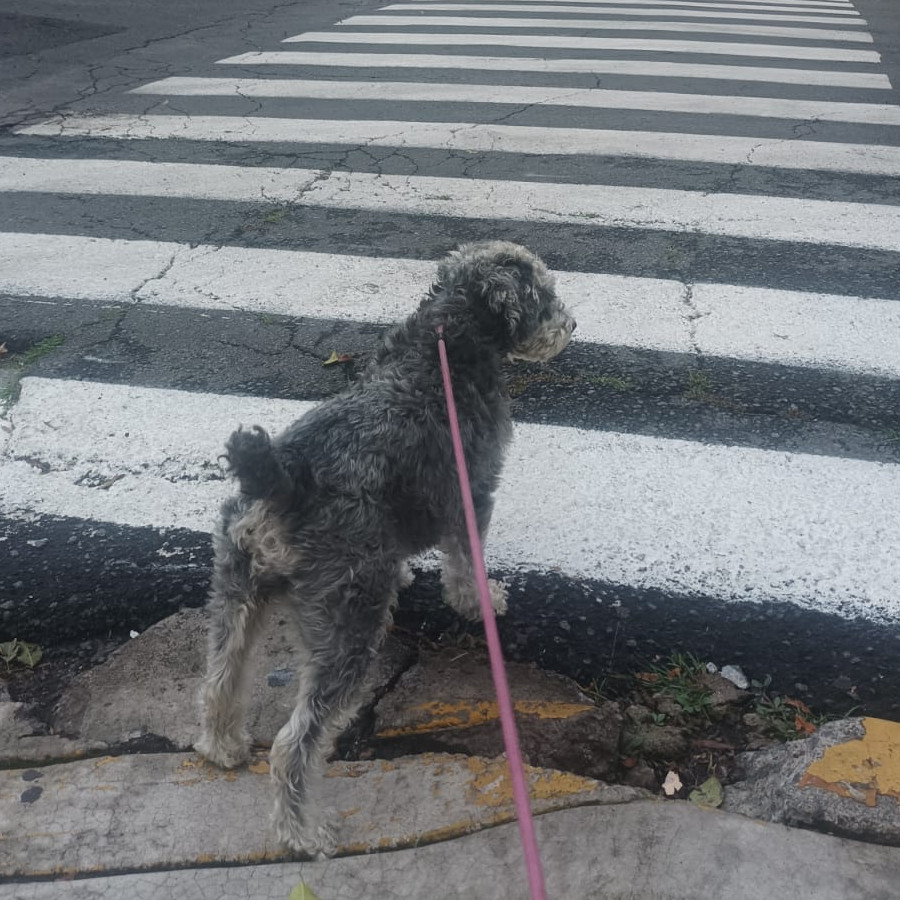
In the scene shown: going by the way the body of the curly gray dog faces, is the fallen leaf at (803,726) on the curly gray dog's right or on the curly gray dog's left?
on the curly gray dog's right

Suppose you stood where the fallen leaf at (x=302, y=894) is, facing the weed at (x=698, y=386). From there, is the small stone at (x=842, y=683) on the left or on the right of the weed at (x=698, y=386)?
right

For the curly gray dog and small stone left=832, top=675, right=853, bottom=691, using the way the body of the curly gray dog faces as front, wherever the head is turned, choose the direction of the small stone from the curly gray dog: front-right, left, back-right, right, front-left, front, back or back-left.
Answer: front-right

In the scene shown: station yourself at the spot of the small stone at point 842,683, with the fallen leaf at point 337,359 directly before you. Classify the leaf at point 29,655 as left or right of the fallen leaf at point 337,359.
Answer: left

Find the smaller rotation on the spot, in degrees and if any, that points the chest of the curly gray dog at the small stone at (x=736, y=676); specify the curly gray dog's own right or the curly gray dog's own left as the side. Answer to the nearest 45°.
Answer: approximately 45° to the curly gray dog's own right

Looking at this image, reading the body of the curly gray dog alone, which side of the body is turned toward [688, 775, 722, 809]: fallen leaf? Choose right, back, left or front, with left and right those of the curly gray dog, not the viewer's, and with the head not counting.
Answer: right

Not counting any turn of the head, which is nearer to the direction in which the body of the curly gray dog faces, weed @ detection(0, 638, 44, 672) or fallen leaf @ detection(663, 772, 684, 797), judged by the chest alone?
the fallen leaf

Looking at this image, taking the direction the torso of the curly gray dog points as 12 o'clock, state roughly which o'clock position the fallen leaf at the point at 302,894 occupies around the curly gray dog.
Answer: The fallen leaf is roughly at 5 o'clock from the curly gray dog.

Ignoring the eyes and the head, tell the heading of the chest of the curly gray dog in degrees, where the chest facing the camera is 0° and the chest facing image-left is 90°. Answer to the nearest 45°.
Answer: approximately 225°

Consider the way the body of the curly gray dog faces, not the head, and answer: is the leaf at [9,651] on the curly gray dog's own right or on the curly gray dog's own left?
on the curly gray dog's own left

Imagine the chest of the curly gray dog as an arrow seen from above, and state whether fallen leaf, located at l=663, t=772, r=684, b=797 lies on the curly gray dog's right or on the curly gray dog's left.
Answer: on the curly gray dog's right

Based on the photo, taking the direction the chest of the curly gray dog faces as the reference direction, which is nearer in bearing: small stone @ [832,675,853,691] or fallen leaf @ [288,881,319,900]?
the small stone

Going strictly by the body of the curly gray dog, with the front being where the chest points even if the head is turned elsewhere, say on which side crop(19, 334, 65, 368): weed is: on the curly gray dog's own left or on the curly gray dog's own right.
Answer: on the curly gray dog's own left

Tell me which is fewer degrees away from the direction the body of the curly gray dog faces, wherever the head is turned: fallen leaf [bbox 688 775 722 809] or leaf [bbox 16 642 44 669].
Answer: the fallen leaf

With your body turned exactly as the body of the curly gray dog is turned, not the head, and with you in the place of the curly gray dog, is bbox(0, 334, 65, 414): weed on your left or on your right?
on your left
